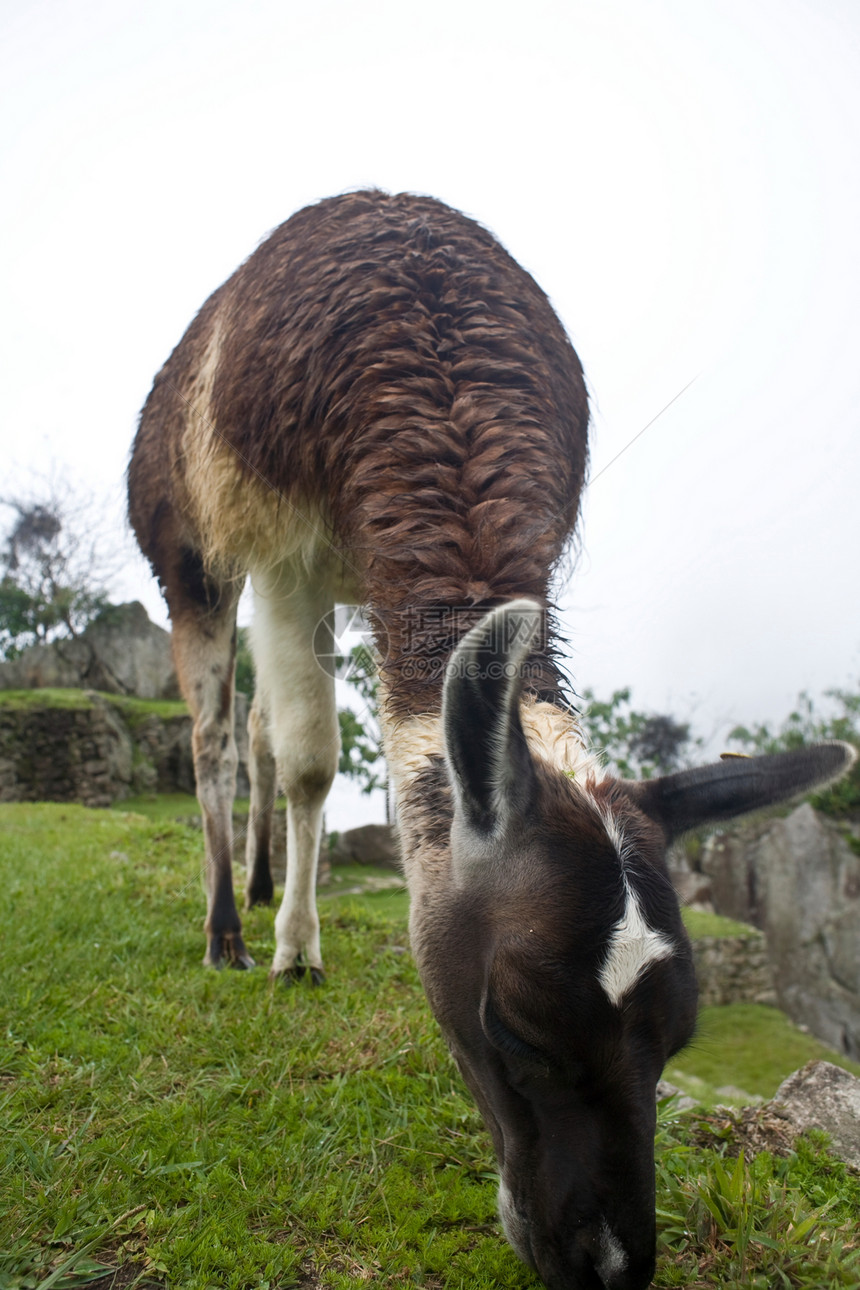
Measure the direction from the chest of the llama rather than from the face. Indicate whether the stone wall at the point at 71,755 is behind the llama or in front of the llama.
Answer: behind

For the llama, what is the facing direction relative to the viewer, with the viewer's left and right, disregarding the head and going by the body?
facing the viewer and to the right of the viewer

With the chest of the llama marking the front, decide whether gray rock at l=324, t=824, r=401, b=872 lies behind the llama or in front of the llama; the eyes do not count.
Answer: behind

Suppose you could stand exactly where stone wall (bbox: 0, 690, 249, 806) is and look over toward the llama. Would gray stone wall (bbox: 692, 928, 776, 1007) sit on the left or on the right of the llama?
left

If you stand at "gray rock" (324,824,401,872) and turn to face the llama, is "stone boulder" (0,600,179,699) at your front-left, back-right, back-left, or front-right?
back-right

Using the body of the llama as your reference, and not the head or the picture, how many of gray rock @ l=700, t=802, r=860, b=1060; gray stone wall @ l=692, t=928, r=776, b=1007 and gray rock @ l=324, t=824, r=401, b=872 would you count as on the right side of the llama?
0

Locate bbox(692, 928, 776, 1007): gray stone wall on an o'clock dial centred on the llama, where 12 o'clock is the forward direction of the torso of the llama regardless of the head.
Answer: The gray stone wall is roughly at 8 o'clock from the llama.

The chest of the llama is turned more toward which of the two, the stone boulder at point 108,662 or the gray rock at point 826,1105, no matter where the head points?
the gray rock

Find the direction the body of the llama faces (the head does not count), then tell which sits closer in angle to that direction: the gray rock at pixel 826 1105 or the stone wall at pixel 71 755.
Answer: the gray rock
